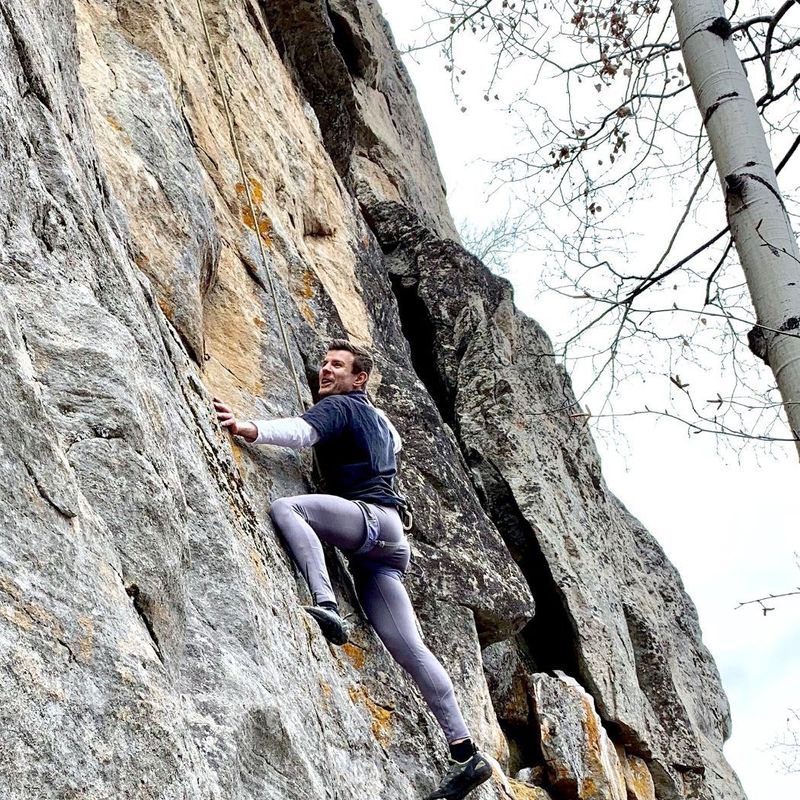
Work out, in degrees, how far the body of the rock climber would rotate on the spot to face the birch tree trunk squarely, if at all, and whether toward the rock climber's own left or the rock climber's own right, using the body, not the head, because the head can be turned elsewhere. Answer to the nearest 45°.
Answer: approximately 180°

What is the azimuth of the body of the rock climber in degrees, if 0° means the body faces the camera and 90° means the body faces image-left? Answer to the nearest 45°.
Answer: approximately 135°
